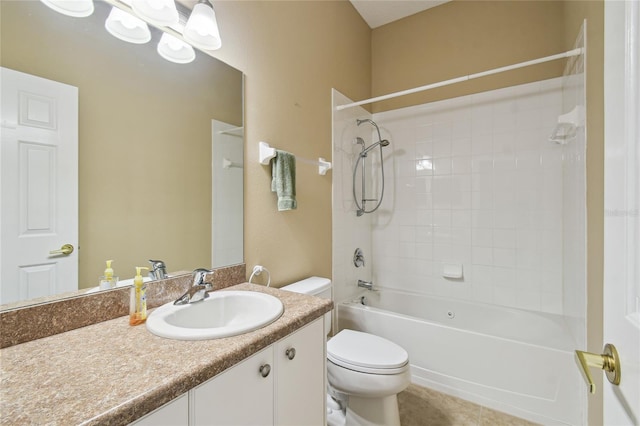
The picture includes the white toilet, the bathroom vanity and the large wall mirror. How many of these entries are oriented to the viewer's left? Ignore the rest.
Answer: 0

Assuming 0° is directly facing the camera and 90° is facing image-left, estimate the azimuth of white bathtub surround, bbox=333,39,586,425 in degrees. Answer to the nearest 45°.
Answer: approximately 45°

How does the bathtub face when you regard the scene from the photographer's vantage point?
facing the viewer and to the left of the viewer

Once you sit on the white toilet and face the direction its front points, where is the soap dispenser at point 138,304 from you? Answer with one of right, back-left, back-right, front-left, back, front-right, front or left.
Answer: right

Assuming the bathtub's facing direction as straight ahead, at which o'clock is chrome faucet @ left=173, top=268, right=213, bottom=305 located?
The chrome faucet is roughly at 12 o'clock from the bathtub.

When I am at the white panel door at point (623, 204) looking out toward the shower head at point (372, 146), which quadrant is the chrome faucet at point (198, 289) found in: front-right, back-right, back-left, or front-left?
front-left

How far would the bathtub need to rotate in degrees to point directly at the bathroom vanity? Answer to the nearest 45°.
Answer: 0° — it already faces it

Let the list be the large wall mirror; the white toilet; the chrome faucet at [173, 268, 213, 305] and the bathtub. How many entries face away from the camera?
0

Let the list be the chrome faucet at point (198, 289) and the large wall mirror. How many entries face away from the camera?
0

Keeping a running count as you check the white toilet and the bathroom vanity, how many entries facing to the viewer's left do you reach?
0

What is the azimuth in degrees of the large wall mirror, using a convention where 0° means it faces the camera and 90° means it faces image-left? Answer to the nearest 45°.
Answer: approximately 315°

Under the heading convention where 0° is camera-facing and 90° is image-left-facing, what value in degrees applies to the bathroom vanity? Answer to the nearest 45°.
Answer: approximately 315°
